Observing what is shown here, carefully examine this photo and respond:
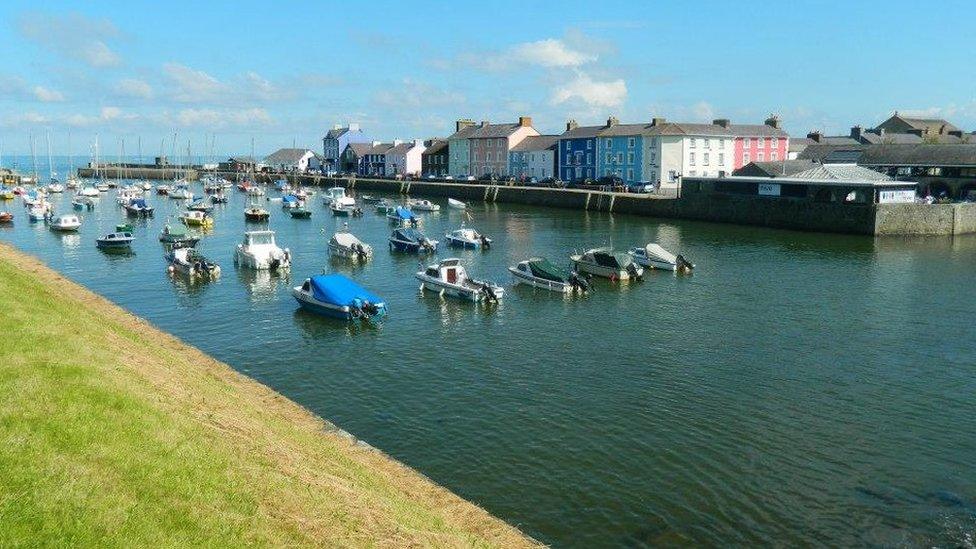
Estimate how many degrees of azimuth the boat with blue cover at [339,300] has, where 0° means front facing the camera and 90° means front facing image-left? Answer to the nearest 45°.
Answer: approximately 135°

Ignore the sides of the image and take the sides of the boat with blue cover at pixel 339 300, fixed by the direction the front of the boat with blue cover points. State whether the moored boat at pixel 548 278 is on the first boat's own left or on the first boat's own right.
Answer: on the first boat's own right

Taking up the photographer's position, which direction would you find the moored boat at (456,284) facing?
facing away from the viewer and to the left of the viewer

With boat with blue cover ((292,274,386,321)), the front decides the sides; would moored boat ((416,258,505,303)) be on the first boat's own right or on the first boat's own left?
on the first boat's own right

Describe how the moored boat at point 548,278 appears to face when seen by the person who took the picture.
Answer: facing away from the viewer and to the left of the viewer

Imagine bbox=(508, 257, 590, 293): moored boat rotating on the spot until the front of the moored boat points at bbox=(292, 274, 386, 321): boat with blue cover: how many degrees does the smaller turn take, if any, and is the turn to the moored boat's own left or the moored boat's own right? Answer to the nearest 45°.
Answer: approximately 90° to the moored boat's own left

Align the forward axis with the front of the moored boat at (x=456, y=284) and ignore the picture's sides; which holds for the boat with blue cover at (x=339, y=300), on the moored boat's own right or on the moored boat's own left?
on the moored boat's own left
